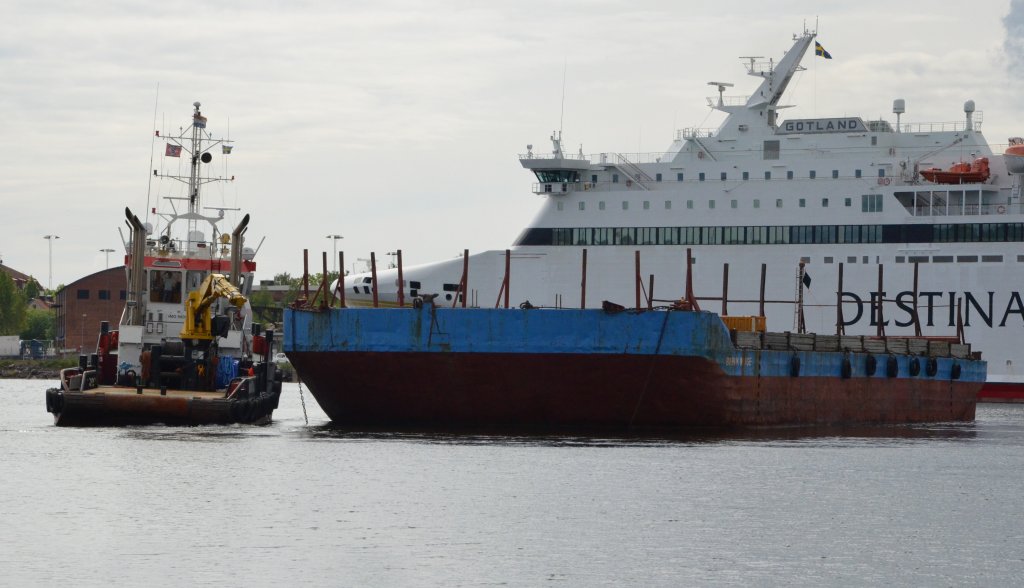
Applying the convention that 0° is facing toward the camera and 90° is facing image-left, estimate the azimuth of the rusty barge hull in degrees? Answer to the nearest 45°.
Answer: approximately 45°

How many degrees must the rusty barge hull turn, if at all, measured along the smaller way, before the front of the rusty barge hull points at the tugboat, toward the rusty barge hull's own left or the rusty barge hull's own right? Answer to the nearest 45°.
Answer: approximately 45° to the rusty barge hull's own right

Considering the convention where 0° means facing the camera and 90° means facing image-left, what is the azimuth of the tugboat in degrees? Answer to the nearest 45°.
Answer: approximately 180°

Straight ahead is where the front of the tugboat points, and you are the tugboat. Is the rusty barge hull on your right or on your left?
on your right

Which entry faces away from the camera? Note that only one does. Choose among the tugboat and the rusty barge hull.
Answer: the tugboat
